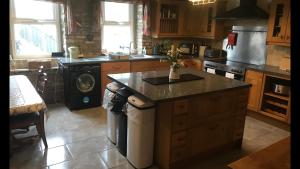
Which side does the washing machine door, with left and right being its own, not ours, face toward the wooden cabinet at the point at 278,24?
left

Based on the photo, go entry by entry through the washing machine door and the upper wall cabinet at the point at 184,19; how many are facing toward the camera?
2

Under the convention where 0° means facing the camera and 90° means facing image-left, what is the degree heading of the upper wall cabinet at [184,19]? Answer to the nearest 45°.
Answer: approximately 0°

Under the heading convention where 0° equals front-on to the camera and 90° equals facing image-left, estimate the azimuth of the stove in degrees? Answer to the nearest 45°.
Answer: approximately 45°

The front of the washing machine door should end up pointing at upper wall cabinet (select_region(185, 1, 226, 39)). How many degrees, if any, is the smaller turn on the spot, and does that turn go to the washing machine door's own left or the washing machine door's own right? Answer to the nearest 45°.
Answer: approximately 90° to the washing machine door's own left

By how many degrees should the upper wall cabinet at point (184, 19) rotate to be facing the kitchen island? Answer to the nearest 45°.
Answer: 0° — it already faces it

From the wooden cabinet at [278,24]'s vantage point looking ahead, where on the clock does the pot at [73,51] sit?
The pot is roughly at 1 o'clock from the wooden cabinet.

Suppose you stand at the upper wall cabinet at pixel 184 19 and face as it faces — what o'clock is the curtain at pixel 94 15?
The curtain is roughly at 2 o'clock from the upper wall cabinet.

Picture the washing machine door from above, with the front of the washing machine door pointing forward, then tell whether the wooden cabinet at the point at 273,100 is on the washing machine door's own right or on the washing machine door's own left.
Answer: on the washing machine door's own left

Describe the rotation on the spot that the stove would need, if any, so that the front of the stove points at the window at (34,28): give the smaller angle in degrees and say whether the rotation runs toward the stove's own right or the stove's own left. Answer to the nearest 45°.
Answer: approximately 45° to the stove's own right

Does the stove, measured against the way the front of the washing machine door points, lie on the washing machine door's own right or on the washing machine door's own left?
on the washing machine door's own left
